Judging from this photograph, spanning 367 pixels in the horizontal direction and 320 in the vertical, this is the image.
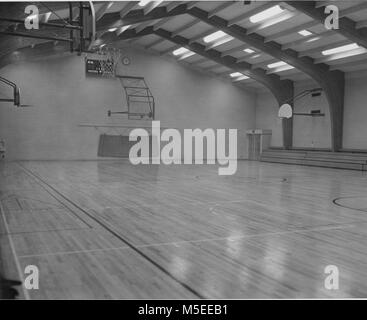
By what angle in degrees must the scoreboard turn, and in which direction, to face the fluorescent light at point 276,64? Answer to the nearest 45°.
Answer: approximately 90° to its left

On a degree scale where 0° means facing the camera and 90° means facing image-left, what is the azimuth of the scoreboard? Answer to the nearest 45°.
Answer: approximately 0°

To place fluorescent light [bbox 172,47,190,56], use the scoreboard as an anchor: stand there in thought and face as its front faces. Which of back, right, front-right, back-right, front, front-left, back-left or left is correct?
left

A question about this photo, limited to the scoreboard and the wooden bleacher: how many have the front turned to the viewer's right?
0

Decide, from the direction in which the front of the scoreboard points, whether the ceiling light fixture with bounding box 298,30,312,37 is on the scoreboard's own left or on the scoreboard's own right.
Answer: on the scoreboard's own left

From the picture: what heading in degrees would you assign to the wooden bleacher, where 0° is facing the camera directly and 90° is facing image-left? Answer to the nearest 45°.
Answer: approximately 45°

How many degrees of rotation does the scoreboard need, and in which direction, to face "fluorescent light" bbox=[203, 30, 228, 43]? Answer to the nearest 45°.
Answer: approximately 45° to its left

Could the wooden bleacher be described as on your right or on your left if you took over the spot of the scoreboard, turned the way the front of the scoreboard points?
on your left

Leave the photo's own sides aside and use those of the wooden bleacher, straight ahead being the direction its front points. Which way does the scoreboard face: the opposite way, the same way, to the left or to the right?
to the left

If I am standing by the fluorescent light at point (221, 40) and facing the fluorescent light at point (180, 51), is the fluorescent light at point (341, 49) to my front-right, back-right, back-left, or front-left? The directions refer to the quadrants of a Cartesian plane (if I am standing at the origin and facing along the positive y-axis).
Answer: back-right
